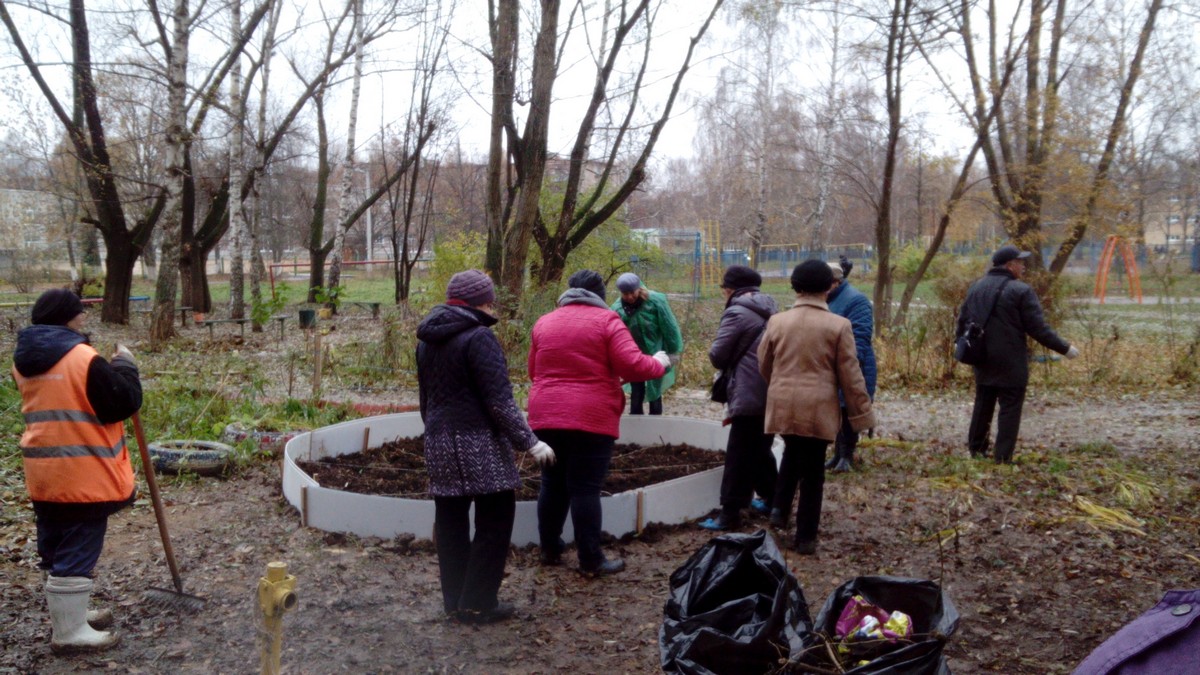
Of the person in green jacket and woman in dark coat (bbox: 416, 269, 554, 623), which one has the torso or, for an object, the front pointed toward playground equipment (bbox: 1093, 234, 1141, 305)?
the woman in dark coat

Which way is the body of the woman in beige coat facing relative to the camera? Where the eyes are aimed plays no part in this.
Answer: away from the camera

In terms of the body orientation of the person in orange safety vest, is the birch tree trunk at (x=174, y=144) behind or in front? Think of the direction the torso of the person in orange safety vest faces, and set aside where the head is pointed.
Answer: in front

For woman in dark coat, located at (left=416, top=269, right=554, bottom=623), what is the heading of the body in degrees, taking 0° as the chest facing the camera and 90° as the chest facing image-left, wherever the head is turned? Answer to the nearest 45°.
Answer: approximately 225°

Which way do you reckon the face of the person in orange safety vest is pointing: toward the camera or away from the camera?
away from the camera

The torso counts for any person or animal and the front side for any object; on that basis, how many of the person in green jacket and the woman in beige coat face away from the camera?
1

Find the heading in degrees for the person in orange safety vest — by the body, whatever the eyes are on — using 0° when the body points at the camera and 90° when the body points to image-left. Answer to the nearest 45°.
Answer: approximately 225°

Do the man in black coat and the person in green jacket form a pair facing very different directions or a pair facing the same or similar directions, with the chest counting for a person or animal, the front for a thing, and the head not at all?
very different directions

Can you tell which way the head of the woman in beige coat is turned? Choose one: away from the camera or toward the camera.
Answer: away from the camera

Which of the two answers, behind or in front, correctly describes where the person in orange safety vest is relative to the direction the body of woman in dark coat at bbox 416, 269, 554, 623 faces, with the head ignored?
behind

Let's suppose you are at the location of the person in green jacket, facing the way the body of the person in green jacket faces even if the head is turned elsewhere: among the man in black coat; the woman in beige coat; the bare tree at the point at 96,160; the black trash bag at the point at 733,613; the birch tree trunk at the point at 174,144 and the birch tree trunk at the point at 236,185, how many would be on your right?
3

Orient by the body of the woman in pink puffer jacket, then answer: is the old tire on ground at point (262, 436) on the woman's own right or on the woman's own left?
on the woman's own left

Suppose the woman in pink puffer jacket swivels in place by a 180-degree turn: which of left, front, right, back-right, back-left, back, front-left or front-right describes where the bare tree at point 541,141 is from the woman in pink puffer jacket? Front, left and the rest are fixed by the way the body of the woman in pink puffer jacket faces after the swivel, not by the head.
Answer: back-right

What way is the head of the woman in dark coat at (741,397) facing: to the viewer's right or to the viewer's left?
to the viewer's left

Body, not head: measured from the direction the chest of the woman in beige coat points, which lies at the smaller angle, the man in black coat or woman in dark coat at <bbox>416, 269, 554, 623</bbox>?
the man in black coat
